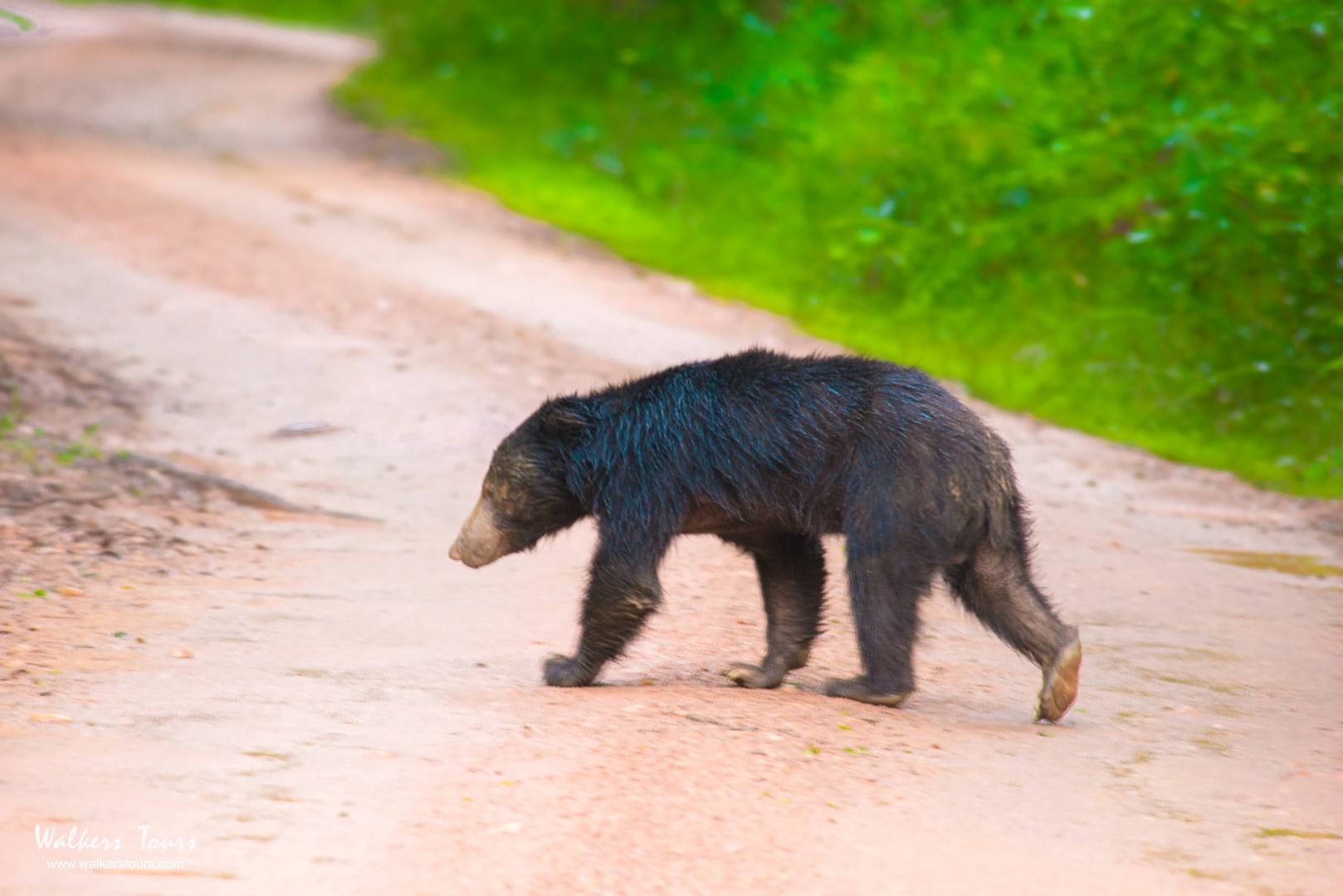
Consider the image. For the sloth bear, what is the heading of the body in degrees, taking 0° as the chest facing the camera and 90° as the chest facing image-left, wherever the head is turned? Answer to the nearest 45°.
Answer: approximately 90°
